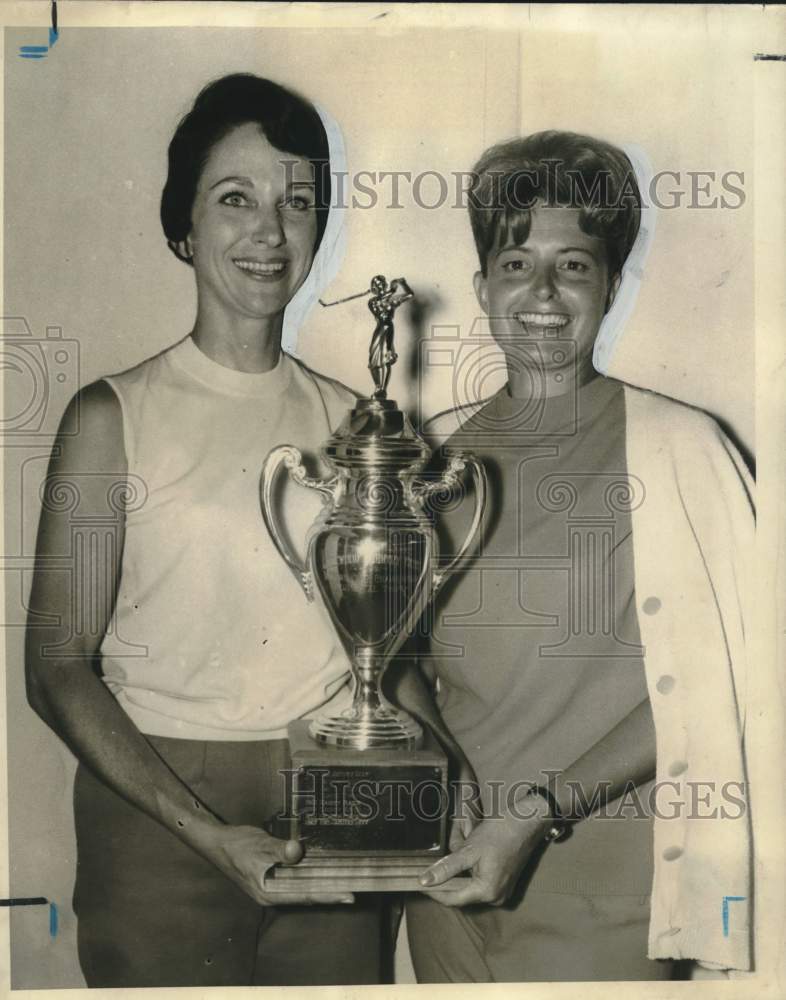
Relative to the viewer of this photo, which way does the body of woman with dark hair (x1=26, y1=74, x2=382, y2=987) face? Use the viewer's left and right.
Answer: facing the viewer and to the right of the viewer

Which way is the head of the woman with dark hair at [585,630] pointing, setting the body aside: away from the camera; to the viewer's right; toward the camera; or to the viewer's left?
toward the camera

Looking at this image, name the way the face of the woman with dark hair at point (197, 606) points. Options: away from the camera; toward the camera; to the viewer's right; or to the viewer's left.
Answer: toward the camera

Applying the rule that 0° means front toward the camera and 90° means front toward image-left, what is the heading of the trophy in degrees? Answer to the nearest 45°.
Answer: approximately 0°

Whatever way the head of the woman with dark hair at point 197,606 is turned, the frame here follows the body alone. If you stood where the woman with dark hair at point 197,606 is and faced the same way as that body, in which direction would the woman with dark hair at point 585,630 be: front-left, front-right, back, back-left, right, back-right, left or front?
front-left
